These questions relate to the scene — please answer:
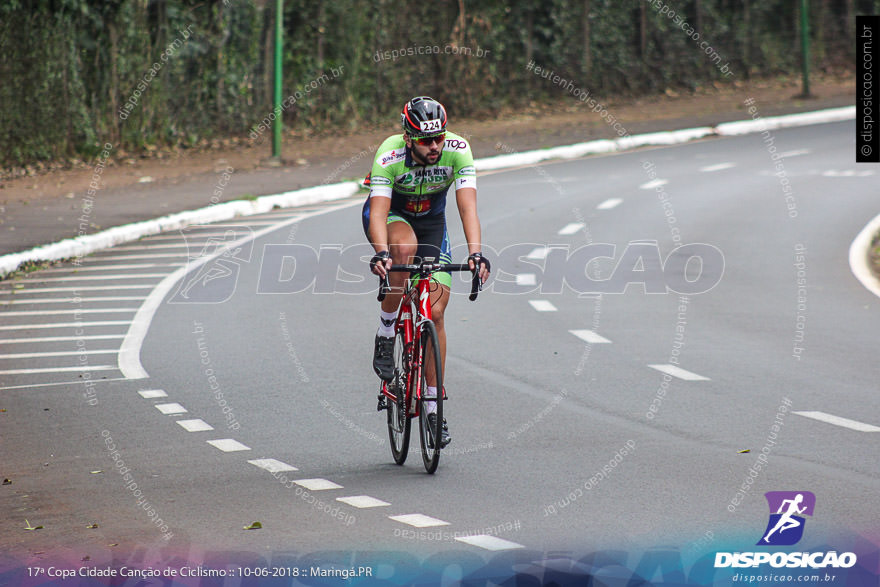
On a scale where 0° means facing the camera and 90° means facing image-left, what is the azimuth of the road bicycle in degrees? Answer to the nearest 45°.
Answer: approximately 0°

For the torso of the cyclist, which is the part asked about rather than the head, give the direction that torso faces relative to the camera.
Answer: toward the camera
